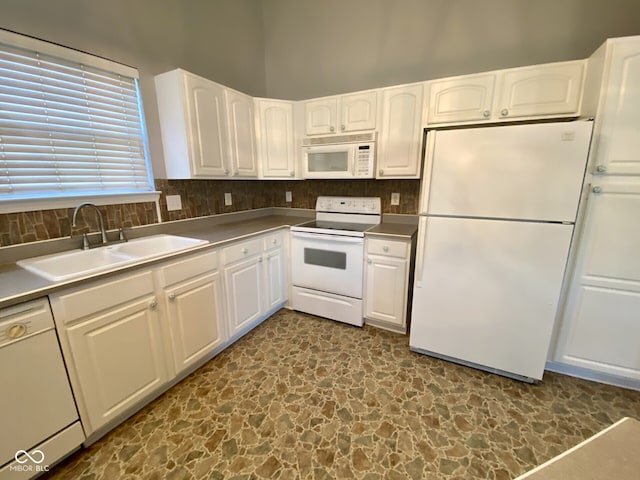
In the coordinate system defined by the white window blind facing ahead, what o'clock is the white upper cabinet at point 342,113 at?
The white upper cabinet is roughly at 11 o'clock from the white window blind.

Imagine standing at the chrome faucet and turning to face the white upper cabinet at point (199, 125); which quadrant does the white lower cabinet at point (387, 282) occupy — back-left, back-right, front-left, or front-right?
front-right

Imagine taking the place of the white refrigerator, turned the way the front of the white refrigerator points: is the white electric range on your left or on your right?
on your right

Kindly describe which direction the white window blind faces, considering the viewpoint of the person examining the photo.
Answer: facing the viewer and to the right of the viewer

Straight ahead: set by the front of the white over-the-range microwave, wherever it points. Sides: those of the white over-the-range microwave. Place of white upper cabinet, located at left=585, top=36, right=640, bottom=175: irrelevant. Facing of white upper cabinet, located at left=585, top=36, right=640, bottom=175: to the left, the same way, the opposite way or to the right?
the same way

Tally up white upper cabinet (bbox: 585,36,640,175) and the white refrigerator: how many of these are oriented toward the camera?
2

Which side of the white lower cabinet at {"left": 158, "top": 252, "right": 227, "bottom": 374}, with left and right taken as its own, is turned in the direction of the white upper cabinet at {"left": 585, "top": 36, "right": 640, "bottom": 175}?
front

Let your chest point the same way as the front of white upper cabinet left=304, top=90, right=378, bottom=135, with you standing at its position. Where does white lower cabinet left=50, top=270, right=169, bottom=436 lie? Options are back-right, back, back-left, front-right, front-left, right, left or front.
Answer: front

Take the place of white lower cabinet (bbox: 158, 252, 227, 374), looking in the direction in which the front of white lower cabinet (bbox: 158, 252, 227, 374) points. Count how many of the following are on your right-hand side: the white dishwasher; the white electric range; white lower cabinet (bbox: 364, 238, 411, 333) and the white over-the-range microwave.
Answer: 1

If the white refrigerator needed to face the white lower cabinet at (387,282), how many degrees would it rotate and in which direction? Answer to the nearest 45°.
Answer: approximately 90° to its right

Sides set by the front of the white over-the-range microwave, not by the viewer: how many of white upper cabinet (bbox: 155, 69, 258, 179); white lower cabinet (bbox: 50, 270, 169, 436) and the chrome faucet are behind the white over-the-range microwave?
0

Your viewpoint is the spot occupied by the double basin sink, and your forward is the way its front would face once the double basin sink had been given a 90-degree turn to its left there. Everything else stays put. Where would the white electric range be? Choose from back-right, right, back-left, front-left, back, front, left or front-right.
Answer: front-right

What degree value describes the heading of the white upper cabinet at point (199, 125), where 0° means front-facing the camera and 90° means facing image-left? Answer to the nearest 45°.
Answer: approximately 315°

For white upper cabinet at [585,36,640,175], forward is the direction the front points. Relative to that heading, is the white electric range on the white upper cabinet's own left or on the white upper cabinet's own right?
on the white upper cabinet's own right

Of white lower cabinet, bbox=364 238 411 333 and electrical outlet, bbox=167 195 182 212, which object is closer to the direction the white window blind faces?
the white lower cabinet

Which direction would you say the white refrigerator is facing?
toward the camera

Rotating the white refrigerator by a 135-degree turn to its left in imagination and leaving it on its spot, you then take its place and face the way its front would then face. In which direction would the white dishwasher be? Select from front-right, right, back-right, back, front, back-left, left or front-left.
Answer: back

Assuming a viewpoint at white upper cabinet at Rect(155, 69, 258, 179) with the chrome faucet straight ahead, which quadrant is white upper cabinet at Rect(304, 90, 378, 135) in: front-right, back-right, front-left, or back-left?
back-left

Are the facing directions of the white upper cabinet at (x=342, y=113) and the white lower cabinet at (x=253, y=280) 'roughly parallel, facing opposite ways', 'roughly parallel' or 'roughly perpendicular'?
roughly perpendicular

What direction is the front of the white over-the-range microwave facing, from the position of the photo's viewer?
facing the viewer and to the left of the viewer
